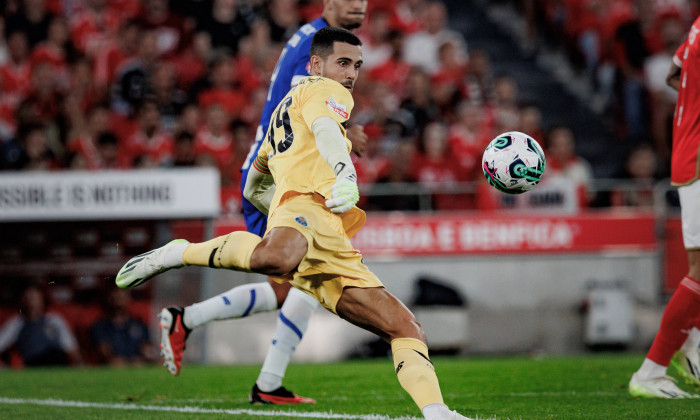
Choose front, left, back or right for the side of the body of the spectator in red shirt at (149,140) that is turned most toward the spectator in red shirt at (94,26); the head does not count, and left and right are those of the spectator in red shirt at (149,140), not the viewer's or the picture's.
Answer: back

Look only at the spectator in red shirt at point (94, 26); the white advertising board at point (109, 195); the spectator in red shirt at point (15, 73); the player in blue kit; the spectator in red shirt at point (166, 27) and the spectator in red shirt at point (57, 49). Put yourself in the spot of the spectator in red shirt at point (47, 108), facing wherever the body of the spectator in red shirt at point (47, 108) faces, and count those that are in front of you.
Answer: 2

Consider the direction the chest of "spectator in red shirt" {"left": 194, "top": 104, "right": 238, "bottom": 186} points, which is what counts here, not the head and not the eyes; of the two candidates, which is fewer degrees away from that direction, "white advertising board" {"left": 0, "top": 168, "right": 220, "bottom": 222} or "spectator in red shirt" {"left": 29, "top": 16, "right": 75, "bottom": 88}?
the white advertising board

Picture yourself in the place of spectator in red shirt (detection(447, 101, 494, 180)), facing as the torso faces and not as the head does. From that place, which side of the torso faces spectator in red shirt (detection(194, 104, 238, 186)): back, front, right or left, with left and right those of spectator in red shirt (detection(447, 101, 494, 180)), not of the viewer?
right

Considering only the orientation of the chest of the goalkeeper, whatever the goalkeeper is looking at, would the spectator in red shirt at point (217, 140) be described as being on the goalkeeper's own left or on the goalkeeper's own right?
on the goalkeeper's own left
